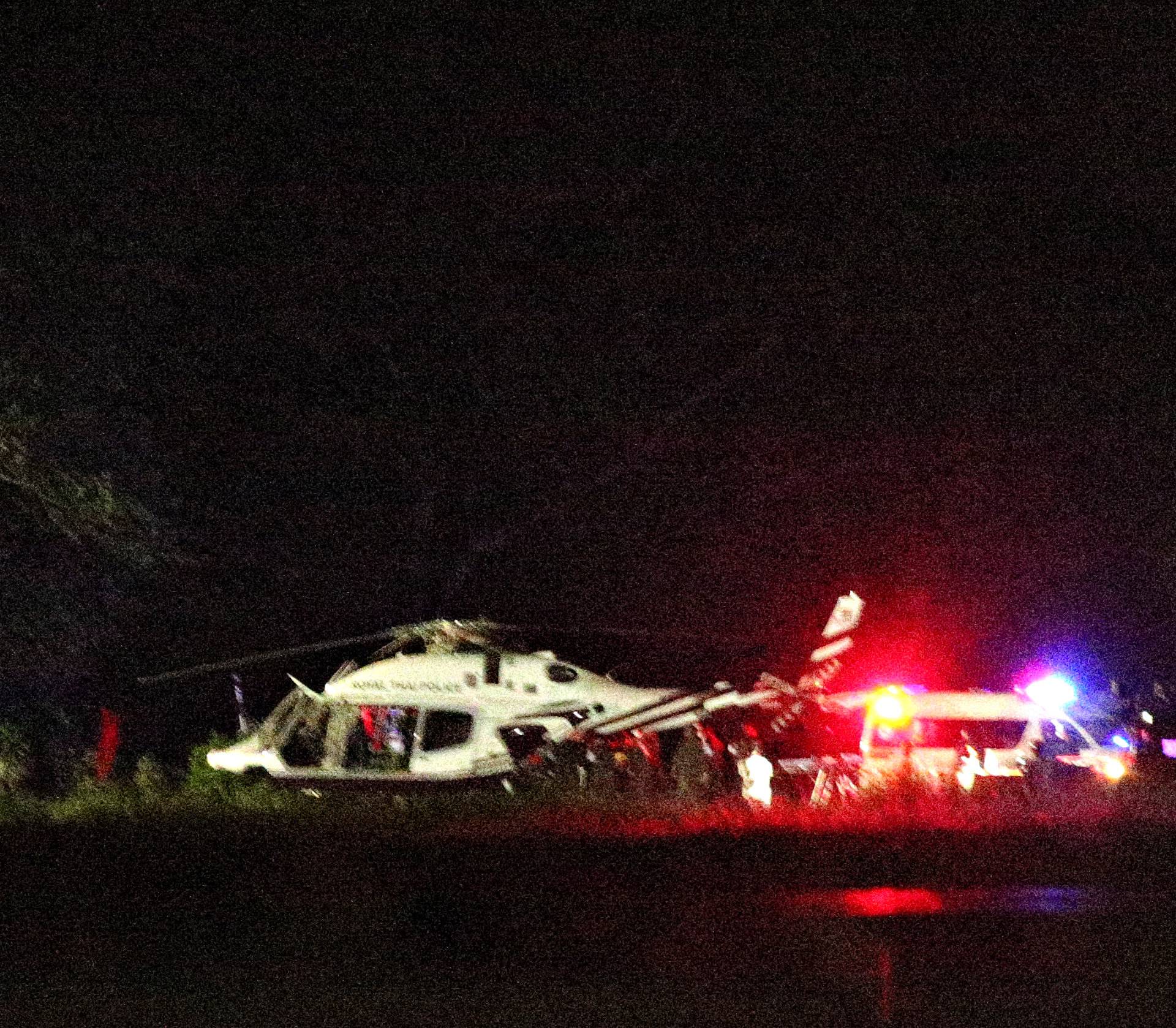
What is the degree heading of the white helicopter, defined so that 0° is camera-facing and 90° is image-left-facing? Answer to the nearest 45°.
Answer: approximately 90°
